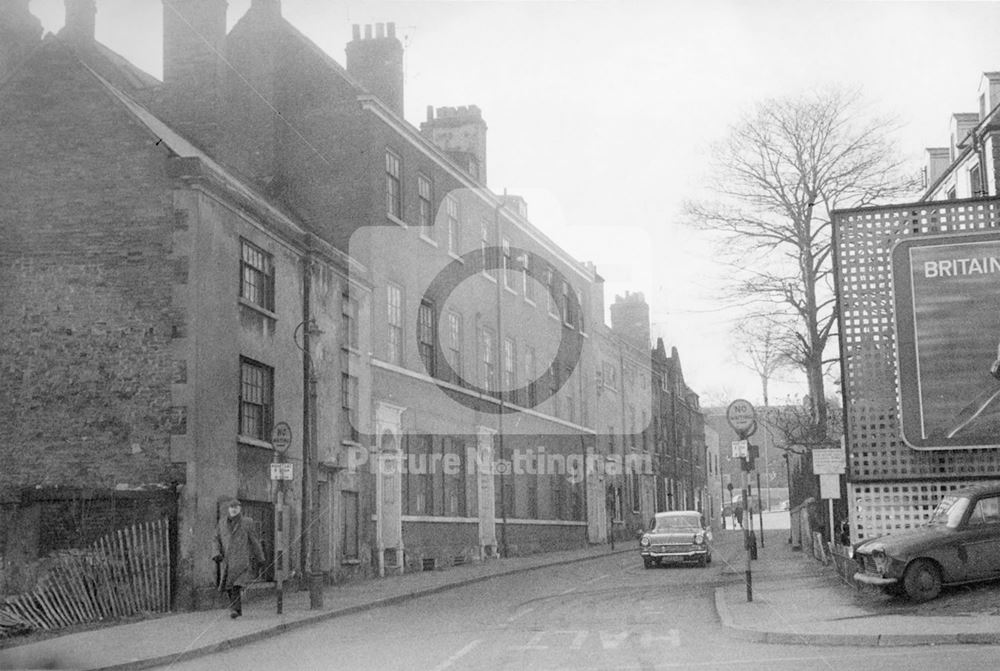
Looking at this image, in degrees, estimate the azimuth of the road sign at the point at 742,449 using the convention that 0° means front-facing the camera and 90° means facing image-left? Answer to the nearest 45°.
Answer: approximately 0°

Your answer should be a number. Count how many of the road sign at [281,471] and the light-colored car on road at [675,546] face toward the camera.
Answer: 2

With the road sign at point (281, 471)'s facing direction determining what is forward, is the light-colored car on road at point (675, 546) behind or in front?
behind

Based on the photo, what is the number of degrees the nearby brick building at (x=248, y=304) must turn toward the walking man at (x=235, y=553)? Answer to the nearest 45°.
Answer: approximately 45° to its right

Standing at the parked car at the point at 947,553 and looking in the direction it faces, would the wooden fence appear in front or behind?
in front

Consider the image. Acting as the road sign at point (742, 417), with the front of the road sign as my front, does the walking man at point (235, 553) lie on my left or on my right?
on my right

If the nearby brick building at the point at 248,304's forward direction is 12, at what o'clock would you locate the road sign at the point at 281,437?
The road sign is roughly at 1 o'clock from the nearby brick building.
